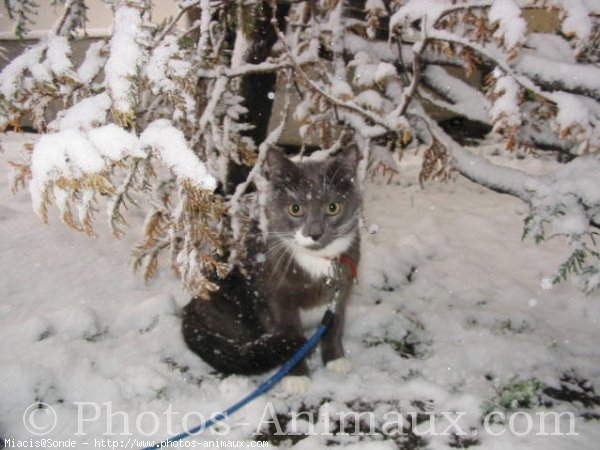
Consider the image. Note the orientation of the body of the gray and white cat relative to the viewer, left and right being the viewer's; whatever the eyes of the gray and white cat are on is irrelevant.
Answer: facing the viewer and to the right of the viewer
